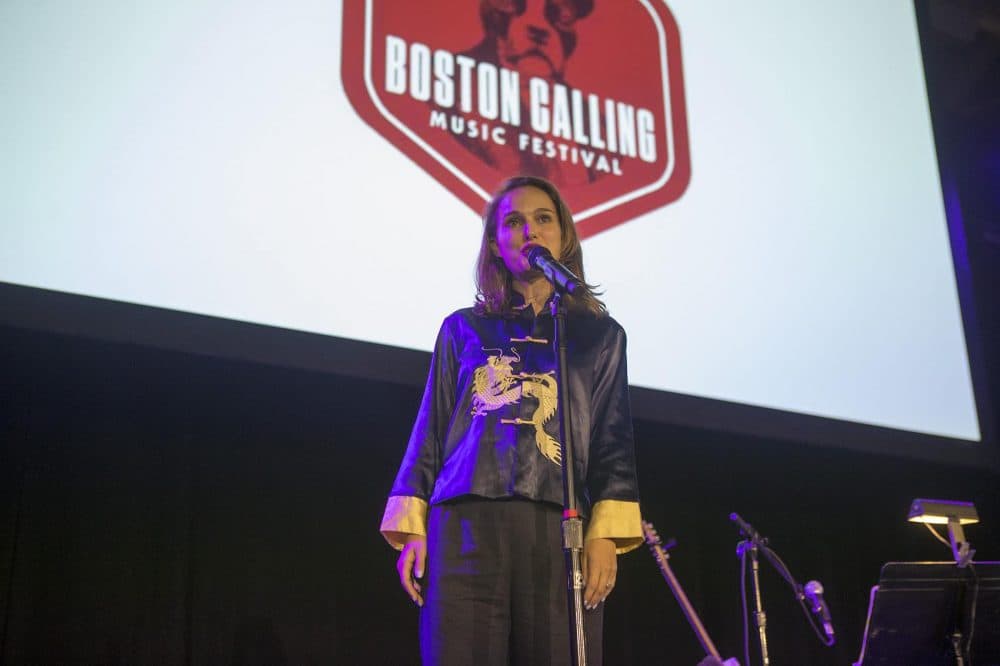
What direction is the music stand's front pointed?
away from the camera

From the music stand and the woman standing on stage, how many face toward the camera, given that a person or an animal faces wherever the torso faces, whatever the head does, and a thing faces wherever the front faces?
1

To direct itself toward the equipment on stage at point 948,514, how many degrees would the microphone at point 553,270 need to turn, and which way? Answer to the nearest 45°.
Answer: approximately 90° to its right

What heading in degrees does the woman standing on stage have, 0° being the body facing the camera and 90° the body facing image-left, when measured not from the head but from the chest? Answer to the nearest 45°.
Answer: approximately 0°

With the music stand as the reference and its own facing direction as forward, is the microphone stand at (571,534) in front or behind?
behind

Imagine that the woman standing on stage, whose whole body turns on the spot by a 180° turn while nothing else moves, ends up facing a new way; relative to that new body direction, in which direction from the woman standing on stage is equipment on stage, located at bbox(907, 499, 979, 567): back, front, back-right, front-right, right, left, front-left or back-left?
front-right

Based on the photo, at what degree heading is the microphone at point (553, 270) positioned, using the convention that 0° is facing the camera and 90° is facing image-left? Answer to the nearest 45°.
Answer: approximately 135°

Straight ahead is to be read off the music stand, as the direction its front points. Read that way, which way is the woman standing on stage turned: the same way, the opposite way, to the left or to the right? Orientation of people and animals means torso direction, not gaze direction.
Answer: the opposite way

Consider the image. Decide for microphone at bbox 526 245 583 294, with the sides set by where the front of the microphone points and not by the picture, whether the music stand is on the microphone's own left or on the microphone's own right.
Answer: on the microphone's own right
